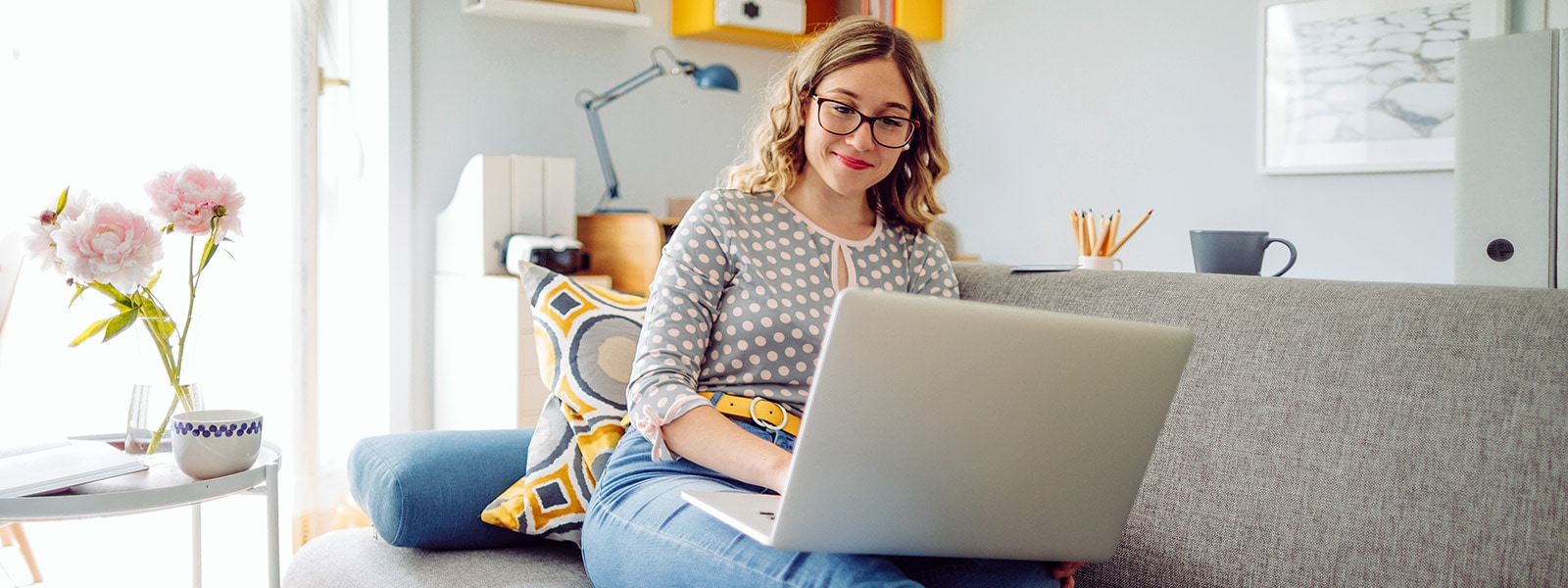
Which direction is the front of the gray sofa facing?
toward the camera

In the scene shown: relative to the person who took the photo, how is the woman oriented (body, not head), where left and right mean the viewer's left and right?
facing the viewer and to the right of the viewer

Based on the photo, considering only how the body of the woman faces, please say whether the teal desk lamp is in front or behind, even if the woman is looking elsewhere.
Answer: behind

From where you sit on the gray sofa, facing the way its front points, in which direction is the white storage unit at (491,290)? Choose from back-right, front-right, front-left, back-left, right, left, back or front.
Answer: back-right

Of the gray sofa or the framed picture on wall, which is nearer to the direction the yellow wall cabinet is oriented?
the gray sofa

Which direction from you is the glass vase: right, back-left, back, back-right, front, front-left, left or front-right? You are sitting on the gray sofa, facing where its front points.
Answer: right

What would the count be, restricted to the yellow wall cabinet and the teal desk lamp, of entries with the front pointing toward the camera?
1

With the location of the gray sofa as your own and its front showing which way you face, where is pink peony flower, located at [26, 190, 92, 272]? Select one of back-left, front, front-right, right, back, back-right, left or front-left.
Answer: right

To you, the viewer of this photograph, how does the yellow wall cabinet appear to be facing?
facing the viewer

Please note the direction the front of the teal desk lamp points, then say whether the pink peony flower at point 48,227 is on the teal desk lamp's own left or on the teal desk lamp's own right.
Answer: on the teal desk lamp's own right

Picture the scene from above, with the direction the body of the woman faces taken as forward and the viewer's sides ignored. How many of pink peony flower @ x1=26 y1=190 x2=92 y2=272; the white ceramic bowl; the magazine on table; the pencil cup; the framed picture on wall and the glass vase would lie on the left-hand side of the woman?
2

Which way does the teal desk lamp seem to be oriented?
to the viewer's right

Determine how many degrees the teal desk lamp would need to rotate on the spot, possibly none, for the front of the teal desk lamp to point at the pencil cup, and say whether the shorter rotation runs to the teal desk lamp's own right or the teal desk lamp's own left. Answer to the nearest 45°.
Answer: approximately 45° to the teal desk lamp's own right

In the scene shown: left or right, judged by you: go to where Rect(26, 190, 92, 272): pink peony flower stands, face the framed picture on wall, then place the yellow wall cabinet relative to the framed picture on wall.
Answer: left

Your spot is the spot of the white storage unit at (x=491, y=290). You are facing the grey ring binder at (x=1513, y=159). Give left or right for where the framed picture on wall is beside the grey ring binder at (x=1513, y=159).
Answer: left
